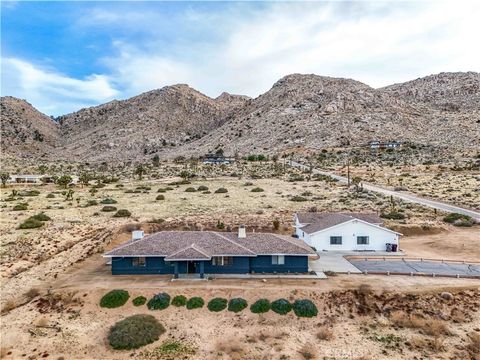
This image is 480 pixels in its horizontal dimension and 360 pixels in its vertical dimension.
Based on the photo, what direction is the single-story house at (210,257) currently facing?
toward the camera

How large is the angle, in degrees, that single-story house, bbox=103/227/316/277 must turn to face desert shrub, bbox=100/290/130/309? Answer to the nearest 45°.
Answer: approximately 45° to its right

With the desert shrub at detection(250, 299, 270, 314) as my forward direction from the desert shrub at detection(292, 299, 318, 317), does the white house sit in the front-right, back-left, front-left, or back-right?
back-right

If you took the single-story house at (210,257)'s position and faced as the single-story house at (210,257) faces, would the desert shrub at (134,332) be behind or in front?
in front

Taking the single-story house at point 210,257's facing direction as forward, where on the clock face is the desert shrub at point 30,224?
The desert shrub is roughly at 4 o'clock from the single-story house.

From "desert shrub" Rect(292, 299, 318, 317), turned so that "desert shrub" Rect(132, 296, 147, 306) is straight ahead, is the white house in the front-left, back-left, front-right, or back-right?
back-right

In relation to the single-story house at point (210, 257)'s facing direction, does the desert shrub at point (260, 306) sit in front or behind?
in front
